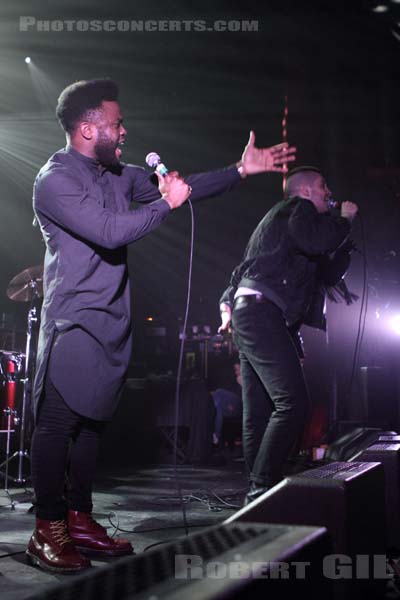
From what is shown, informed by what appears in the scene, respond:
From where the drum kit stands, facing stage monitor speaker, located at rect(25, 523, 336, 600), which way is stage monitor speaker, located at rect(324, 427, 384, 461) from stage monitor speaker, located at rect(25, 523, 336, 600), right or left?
left

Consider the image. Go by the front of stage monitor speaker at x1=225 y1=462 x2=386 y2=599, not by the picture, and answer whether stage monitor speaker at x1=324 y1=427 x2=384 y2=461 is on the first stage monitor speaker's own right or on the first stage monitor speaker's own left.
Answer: on the first stage monitor speaker's own right

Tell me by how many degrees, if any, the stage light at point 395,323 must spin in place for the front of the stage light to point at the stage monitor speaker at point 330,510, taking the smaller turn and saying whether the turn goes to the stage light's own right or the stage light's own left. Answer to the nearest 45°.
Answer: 0° — it already faces it

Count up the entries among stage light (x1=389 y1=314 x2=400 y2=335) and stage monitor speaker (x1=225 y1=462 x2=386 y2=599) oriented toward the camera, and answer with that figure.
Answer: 1

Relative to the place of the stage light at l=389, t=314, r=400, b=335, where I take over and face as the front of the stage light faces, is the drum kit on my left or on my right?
on my right

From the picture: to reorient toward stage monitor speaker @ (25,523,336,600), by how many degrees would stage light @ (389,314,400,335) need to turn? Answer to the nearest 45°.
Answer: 0° — it already faces it

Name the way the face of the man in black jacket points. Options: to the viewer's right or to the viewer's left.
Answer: to the viewer's right
